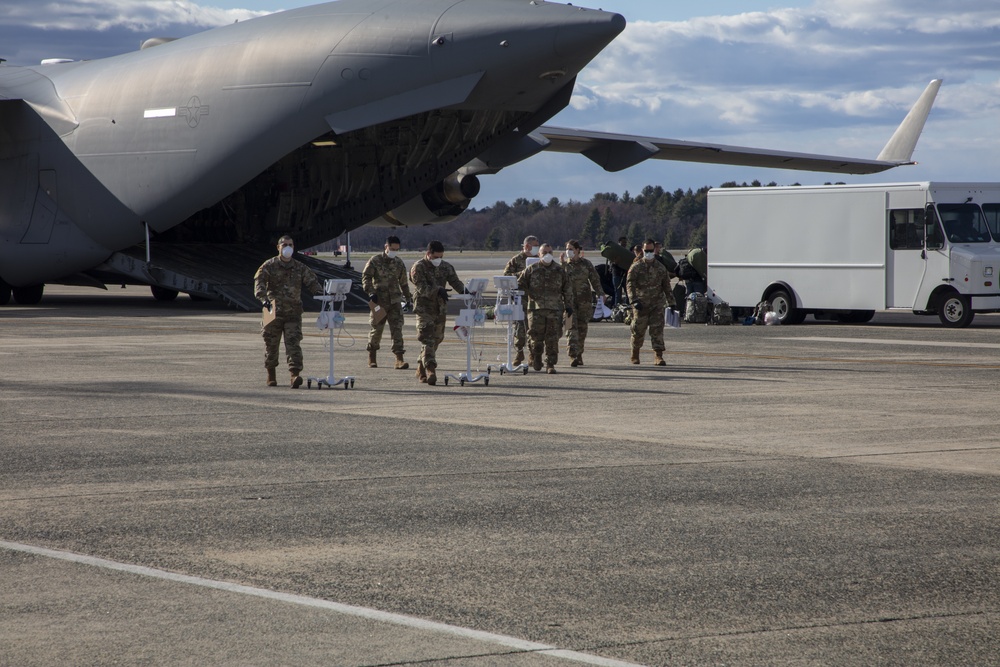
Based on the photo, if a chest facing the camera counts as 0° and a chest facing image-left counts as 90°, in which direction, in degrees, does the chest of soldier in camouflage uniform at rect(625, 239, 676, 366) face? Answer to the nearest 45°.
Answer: approximately 0°

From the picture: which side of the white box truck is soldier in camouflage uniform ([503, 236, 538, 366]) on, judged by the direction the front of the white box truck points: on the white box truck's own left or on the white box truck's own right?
on the white box truck's own right

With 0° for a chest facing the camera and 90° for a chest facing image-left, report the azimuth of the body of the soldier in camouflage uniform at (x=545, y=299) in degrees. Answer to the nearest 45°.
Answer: approximately 0°

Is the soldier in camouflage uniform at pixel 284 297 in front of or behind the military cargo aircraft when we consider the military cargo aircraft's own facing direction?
behind

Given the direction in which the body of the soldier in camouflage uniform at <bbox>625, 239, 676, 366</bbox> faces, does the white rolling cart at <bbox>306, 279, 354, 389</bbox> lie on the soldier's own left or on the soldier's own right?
on the soldier's own right

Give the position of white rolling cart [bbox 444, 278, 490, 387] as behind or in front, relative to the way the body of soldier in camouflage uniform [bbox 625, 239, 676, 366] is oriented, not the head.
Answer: in front

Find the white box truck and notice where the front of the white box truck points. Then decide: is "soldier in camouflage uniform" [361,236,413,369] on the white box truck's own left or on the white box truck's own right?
on the white box truck's own right

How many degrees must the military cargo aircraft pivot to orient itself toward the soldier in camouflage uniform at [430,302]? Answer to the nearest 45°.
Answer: approximately 135° to its left

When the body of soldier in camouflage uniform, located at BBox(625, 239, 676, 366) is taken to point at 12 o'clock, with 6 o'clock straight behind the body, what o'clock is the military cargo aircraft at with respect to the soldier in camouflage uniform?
The military cargo aircraft is roughly at 5 o'clock from the soldier in camouflage uniform.

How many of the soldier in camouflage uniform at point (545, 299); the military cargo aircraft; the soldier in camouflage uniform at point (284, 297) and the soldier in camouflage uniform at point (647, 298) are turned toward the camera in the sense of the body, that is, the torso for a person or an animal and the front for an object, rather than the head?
3
